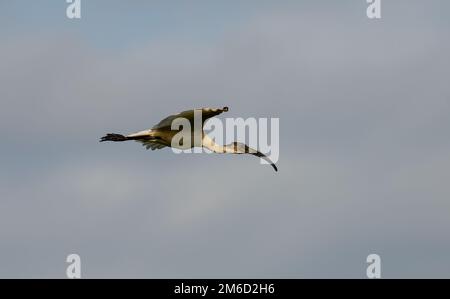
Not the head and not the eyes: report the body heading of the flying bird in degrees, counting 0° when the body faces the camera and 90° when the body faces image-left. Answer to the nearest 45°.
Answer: approximately 270°
